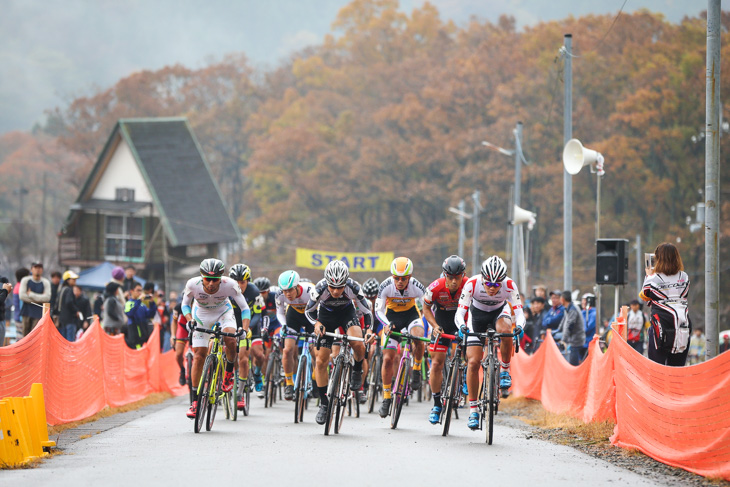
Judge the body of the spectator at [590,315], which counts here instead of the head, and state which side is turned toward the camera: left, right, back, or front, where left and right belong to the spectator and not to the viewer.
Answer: left

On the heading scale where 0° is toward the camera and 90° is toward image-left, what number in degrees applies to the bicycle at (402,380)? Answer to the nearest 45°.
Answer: approximately 0°

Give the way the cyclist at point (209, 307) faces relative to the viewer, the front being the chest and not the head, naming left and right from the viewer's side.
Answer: facing the viewer

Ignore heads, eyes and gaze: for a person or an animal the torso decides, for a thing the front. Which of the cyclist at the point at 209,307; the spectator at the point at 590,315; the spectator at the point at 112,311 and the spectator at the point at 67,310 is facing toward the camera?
the cyclist

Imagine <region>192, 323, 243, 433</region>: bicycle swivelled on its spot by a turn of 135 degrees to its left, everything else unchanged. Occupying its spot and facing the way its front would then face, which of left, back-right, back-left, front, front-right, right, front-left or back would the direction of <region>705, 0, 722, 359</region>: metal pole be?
front-right

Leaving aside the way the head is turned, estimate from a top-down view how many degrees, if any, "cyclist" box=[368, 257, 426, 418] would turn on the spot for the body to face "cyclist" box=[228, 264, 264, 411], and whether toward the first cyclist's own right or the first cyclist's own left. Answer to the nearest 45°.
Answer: approximately 135° to the first cyclist's own right

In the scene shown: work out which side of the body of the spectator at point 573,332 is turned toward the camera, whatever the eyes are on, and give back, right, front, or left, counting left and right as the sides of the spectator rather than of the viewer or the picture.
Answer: left

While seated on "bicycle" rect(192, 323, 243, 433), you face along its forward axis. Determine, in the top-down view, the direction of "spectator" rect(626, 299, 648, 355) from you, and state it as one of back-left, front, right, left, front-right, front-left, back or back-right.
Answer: back-left

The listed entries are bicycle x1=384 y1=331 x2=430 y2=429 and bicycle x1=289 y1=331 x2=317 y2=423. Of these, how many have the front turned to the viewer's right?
0

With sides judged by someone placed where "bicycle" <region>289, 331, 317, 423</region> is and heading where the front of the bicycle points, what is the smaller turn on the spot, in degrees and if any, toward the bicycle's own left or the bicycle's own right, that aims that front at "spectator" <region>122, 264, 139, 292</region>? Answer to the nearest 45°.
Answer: approximately 135° to the bicycle's own right
